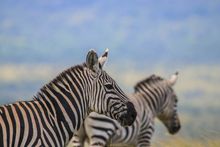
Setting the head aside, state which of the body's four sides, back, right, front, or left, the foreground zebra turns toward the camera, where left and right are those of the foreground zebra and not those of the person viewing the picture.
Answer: right

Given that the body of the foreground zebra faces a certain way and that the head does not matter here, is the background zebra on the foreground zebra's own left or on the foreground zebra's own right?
on the foreground zebra's own left
